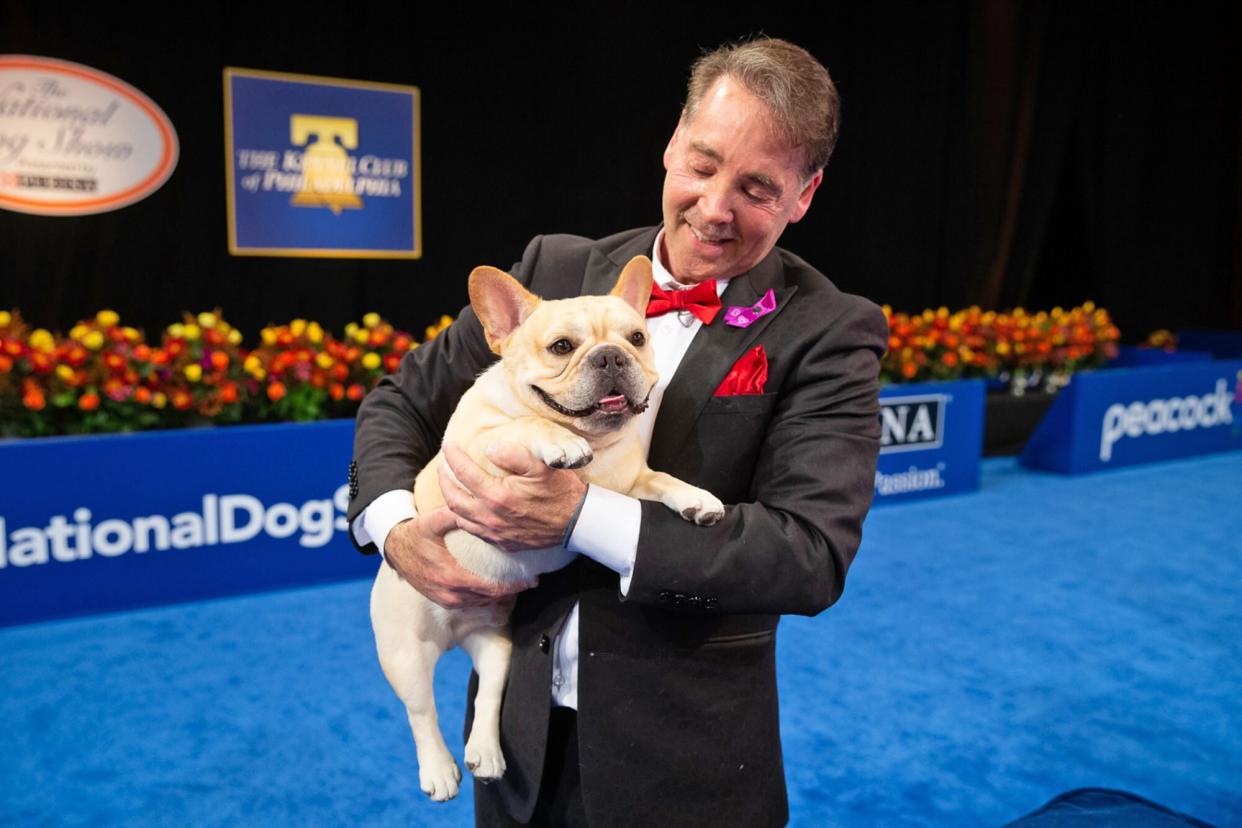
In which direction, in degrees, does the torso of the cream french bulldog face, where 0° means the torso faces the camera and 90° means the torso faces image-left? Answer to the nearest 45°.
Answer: approximately 315°

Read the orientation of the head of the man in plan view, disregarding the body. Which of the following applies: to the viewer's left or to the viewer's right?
to the viewer's left

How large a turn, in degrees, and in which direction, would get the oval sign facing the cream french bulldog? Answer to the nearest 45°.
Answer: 0° — it already faces it

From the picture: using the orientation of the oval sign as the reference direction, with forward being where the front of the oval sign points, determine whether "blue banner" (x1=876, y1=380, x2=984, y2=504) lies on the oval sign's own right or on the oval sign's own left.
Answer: on the oval sign's own left

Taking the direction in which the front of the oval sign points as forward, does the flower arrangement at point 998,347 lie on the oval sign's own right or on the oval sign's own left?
on the oval sign's own left

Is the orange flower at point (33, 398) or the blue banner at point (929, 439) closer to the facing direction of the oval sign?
the orange flower

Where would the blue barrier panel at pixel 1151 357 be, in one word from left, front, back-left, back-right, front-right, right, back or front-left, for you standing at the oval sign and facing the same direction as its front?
left

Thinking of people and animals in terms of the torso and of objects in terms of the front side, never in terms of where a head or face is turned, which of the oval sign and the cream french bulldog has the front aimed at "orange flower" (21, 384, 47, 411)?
the oval sign

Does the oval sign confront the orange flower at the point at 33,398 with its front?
yes

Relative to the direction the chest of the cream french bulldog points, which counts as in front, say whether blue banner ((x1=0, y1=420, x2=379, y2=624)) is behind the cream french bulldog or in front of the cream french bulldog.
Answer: behind

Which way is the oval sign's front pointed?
toward the camera

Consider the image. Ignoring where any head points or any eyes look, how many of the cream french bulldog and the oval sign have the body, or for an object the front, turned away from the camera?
0

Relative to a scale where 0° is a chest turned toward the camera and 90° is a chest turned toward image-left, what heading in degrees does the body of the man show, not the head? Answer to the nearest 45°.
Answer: approximately 45°

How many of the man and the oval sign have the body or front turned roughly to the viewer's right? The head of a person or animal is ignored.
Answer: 0

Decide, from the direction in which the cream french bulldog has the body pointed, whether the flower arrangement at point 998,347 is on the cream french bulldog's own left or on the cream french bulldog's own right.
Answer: on the cream french bulldog's own left
